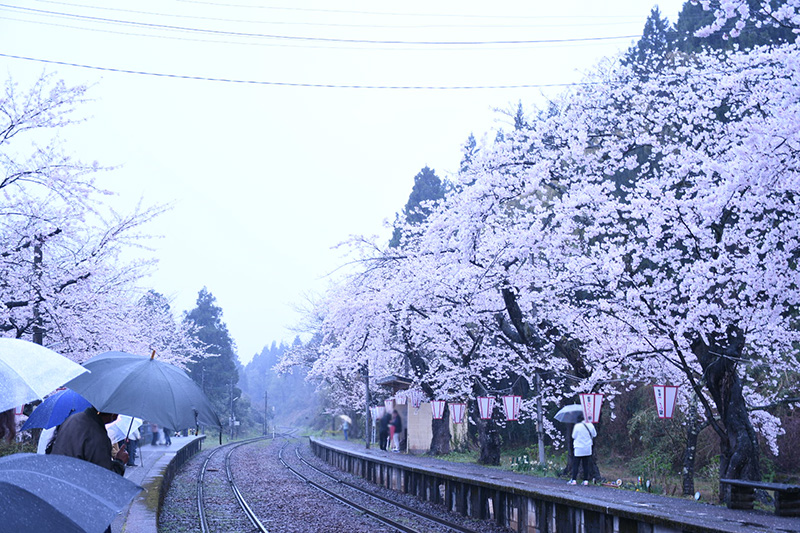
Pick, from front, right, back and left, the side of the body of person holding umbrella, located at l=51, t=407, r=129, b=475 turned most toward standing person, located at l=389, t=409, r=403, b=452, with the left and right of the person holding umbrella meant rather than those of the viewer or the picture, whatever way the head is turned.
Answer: front

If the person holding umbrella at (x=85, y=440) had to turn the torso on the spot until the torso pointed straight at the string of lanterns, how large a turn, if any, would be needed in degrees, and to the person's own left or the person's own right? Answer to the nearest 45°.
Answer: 0° — they already face it

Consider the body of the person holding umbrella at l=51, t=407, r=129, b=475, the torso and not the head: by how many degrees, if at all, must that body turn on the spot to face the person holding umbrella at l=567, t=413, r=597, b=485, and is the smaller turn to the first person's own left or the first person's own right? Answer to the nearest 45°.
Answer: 0° — they already face them

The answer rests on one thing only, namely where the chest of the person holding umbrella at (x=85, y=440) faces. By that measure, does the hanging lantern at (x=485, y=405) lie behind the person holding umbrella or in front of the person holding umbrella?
in front

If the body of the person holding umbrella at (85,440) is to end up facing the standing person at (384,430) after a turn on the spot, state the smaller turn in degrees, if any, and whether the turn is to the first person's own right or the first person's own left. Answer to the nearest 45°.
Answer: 0° — they already face them

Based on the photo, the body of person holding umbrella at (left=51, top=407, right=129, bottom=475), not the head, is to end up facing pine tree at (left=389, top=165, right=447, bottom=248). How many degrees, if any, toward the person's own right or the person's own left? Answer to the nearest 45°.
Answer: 0° — they already face it

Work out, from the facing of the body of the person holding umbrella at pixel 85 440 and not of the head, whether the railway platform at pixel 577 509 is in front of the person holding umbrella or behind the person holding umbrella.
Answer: in front

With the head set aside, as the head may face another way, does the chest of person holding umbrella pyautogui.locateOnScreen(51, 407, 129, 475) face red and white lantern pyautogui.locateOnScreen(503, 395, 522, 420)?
yes

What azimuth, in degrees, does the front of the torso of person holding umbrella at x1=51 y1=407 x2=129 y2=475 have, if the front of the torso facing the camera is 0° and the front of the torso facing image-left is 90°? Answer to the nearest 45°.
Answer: approximately 225°

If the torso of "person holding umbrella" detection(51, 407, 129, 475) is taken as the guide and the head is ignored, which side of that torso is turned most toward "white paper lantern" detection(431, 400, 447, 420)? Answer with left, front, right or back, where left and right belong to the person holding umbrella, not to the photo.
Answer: front
